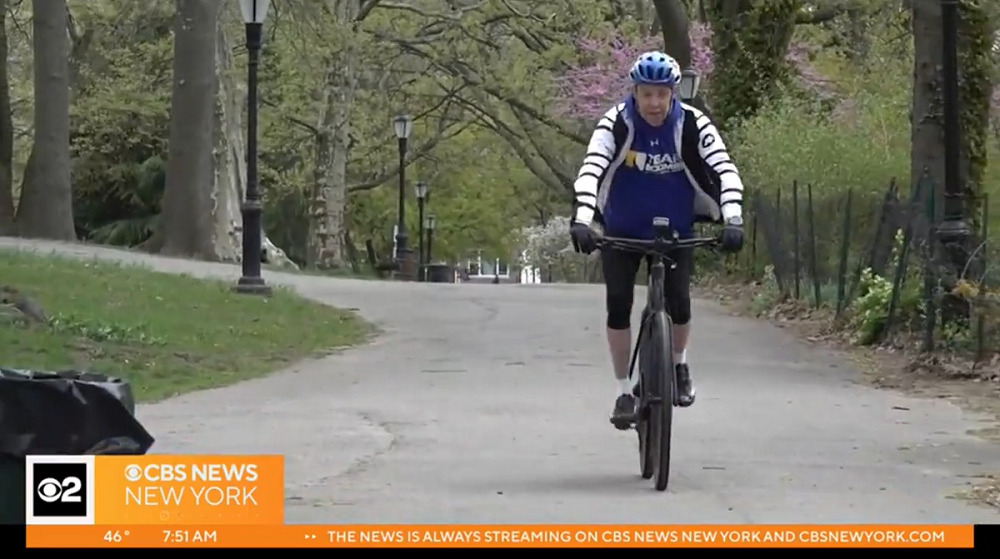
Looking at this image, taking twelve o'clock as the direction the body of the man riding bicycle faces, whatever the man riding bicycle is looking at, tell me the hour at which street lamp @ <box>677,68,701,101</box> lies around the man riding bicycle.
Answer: The street lamp is roughly at 6 o'clock from the man riding bicycle.

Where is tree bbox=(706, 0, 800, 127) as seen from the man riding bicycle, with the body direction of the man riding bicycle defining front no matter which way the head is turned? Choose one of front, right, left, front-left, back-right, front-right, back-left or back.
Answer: back

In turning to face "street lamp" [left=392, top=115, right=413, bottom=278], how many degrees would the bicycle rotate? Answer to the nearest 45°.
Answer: approximately 180°

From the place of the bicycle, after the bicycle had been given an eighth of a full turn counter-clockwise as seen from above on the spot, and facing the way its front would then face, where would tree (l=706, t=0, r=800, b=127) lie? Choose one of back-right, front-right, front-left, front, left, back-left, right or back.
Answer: back-left

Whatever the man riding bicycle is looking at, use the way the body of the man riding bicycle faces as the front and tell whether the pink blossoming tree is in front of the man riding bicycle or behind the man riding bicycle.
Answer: behind

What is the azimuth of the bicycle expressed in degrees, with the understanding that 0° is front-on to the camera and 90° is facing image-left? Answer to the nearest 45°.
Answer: approximately 0°

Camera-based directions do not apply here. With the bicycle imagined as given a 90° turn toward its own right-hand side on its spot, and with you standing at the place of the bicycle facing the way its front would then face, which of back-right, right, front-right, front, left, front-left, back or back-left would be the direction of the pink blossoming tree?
right

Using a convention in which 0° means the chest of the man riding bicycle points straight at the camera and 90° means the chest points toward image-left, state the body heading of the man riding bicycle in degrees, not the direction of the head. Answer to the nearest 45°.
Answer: approximately 0°

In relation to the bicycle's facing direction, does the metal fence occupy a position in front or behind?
behind

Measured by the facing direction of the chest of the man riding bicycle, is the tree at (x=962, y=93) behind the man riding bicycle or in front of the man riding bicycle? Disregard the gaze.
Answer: behind
